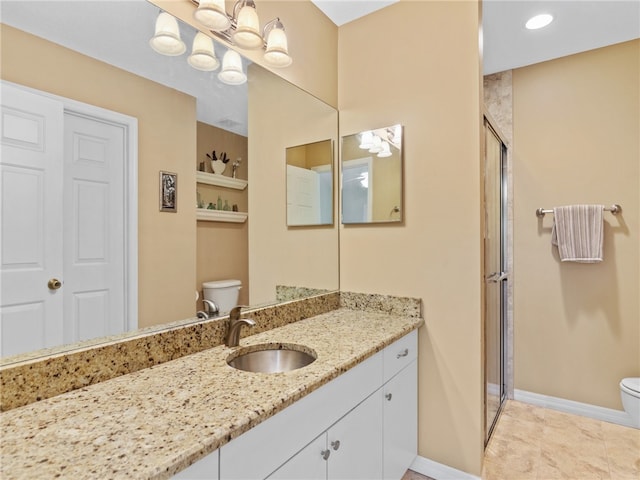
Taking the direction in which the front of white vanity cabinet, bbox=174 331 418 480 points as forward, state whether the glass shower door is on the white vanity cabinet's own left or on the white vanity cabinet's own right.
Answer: on the white vanity cabinet's own left

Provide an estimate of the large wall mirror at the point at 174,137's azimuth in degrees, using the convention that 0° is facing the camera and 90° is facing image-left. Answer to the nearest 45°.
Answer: approximately 315°

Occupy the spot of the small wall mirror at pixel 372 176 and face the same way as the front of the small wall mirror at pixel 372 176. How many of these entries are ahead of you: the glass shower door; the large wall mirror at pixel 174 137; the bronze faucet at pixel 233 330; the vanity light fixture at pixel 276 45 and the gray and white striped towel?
3
